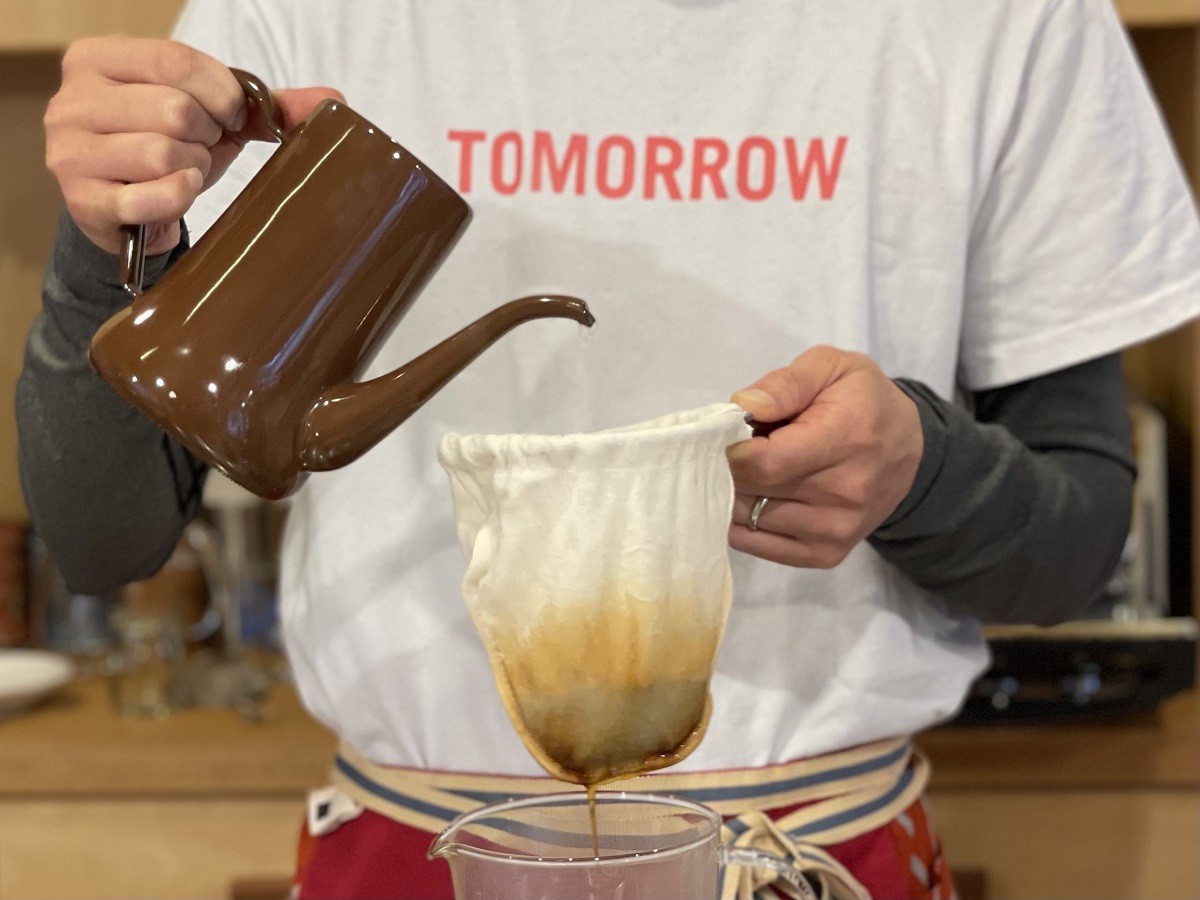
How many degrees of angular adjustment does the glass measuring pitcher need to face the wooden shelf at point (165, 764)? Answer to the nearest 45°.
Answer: approximately 45° to its right

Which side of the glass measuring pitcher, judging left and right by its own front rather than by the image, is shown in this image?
left

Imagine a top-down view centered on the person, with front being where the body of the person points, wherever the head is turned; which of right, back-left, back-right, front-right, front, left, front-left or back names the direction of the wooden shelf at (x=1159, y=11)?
back-left

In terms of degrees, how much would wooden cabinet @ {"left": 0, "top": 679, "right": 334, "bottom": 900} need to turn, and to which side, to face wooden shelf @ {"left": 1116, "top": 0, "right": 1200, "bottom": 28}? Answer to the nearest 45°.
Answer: approximately 90° to its left

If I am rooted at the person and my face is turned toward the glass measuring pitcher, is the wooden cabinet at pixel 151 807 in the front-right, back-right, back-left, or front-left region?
back-right

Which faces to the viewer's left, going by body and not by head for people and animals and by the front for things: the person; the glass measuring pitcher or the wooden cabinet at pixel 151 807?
the glass measuring pitcher

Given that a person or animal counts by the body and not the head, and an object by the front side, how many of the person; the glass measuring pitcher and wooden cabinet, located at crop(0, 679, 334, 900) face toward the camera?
2

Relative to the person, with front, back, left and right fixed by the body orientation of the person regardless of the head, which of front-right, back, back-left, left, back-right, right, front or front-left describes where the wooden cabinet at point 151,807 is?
back-right

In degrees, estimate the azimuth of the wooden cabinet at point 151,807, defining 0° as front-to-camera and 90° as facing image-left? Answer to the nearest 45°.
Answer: approximately 0°
